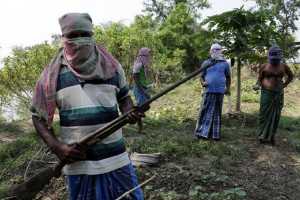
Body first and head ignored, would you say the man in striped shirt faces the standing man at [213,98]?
no

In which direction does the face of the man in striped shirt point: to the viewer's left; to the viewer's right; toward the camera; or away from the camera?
toward the camera

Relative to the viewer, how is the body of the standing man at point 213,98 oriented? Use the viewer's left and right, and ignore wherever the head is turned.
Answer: facing the viewer

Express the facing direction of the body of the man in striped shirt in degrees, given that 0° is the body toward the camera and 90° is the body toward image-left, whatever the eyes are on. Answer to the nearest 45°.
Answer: approximately 0°

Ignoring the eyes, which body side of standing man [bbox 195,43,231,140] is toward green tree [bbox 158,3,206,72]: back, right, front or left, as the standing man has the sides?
back

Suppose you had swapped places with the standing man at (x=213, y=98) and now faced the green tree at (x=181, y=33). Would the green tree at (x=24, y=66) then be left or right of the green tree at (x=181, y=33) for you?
left

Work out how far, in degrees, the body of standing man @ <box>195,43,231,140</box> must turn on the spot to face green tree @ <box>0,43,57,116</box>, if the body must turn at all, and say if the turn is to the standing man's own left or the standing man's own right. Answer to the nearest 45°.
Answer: approximately 135° to the standing man's own right

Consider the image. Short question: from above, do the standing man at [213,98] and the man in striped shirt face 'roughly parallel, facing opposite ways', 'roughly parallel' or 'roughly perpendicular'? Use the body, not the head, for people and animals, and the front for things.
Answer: roughly parallel

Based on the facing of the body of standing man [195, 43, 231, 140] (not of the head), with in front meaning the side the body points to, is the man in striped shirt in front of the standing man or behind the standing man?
in front

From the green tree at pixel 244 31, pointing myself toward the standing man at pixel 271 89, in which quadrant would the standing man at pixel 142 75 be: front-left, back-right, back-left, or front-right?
front-right

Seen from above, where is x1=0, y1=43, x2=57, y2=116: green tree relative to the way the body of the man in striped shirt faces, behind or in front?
behind

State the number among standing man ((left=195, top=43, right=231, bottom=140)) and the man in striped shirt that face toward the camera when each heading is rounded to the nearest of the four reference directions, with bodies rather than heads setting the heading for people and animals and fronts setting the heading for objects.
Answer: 2

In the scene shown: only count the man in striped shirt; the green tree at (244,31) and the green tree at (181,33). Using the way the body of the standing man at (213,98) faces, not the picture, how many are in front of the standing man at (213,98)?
1

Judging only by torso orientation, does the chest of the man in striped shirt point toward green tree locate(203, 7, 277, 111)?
no
